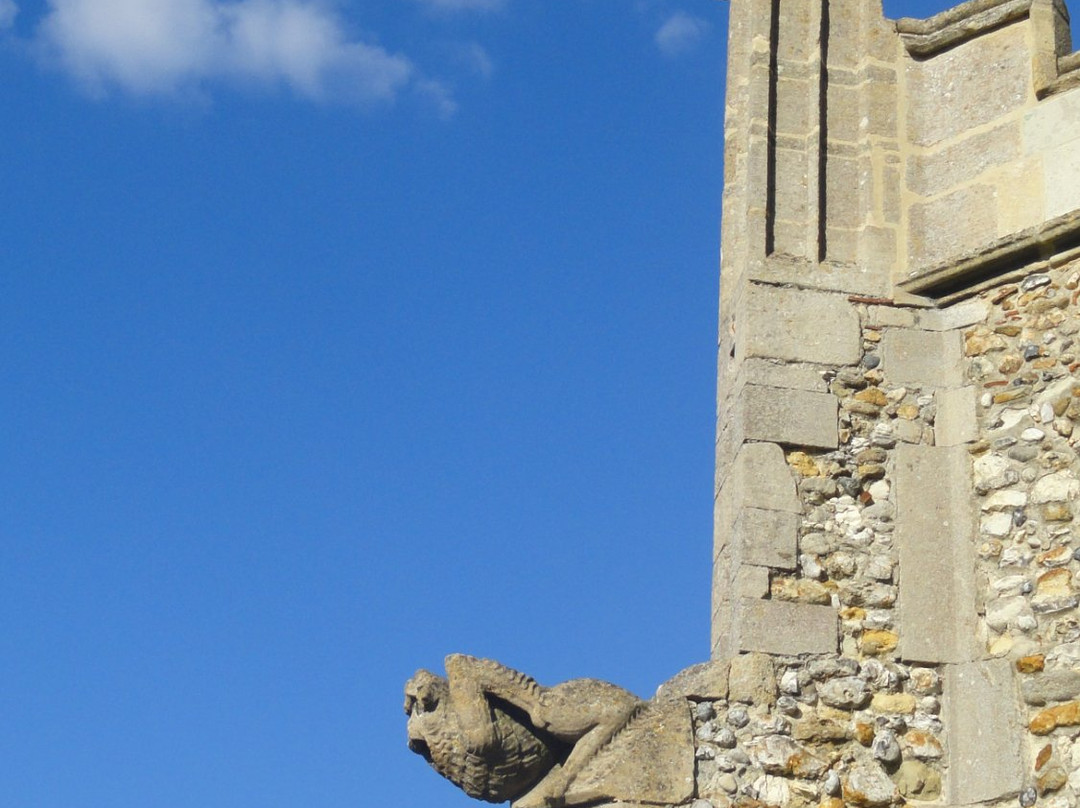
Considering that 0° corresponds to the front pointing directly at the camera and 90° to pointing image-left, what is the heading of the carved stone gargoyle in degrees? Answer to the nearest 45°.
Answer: approximately 90°
